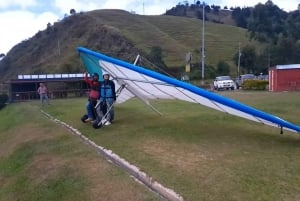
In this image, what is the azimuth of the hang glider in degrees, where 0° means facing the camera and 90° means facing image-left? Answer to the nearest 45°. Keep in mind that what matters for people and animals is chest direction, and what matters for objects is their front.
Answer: approximately 45°

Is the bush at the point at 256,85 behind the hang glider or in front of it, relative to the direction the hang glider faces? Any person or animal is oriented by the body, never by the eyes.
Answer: behind
